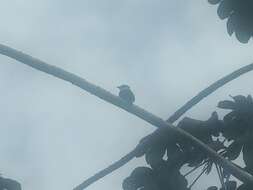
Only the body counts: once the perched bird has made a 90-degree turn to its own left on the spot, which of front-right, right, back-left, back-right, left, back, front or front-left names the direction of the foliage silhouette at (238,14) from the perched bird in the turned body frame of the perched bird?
front-left

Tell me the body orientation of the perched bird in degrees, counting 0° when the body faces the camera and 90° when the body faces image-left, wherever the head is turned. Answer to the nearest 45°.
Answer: approximately 90°
